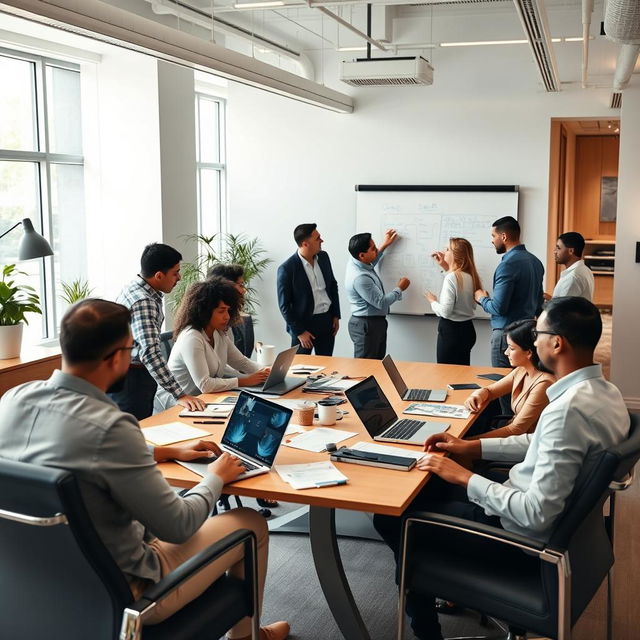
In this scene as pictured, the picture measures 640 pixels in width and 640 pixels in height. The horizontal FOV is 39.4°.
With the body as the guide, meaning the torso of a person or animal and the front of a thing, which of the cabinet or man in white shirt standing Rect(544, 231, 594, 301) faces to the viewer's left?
the man in white shirt standing

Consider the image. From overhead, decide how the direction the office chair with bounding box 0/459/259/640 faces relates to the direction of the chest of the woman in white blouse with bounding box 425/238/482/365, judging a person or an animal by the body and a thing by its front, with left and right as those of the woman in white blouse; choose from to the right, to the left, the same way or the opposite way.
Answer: to the right

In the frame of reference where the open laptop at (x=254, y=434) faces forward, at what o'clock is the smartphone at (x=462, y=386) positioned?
The smartphone is roughly at 6 o'clock from the open laptop.

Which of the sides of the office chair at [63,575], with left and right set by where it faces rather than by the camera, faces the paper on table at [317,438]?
front

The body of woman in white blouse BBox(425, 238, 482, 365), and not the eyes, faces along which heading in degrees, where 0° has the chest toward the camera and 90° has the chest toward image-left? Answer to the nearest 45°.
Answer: approximately 135°

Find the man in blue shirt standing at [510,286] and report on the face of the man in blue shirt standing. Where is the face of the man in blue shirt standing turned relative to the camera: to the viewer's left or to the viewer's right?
to the viewer's left

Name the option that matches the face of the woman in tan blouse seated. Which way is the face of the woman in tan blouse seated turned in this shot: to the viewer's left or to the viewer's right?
to the viewer's left

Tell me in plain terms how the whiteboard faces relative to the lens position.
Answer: facing the viewer

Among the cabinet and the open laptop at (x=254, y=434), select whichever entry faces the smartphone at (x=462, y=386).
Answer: the cabinet

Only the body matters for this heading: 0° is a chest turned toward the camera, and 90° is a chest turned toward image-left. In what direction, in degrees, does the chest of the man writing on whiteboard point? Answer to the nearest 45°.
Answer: approximately 270°

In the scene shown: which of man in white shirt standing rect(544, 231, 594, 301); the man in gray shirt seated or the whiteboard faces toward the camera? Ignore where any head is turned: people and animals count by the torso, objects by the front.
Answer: the whiteboard

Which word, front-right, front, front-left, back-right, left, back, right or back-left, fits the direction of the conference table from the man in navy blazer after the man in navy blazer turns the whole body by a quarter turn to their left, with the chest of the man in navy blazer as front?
back-right

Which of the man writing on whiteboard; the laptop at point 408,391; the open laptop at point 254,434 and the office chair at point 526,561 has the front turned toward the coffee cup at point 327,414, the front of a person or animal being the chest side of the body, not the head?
the office chair

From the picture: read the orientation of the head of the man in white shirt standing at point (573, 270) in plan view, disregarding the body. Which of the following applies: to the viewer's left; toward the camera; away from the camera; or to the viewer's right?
to the viewer's left
